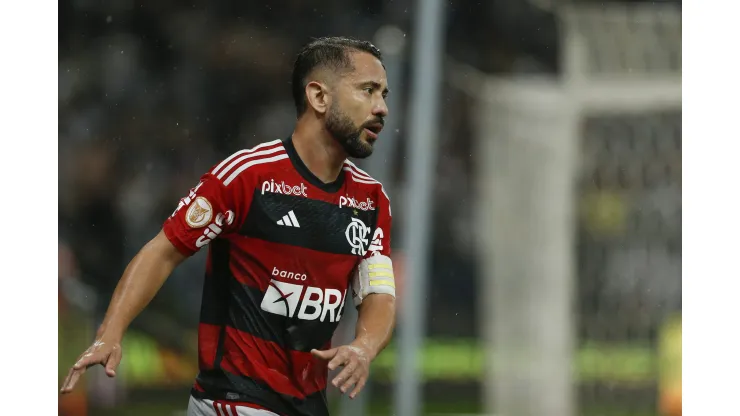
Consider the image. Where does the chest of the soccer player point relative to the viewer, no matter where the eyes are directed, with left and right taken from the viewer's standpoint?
facing the viewer and to the right of the viewer
